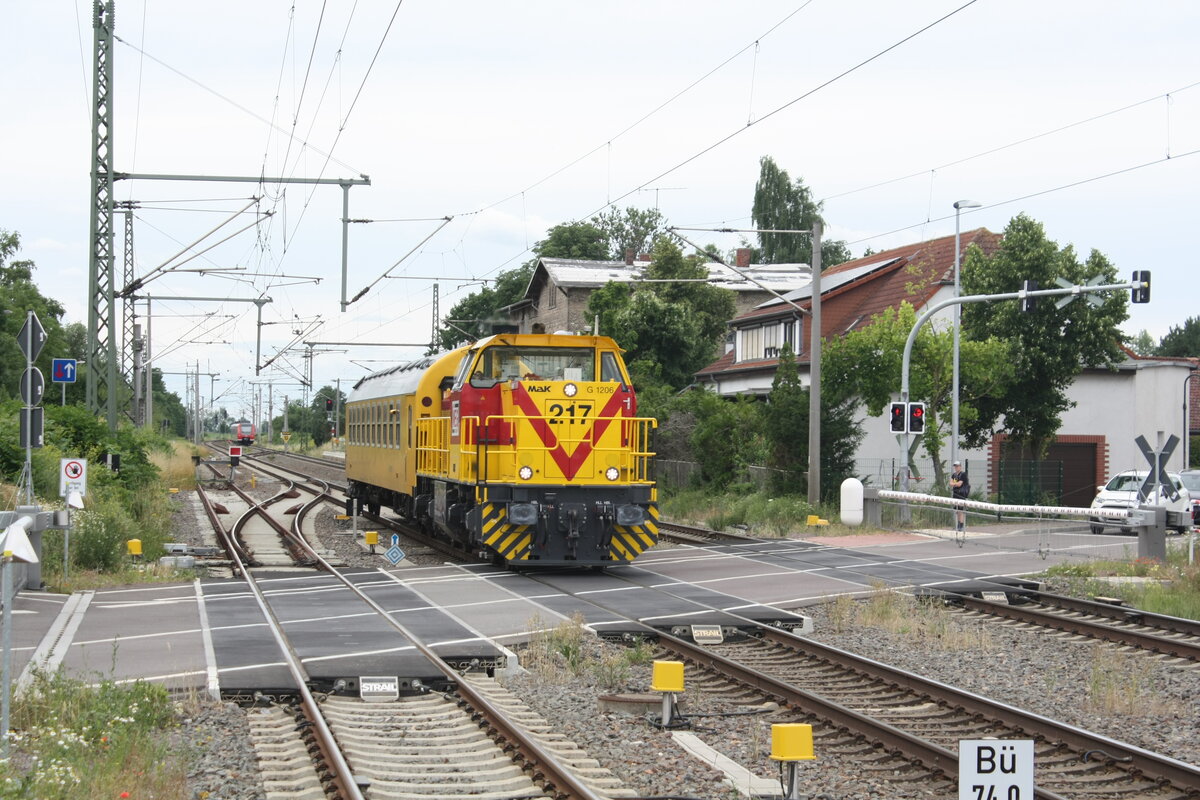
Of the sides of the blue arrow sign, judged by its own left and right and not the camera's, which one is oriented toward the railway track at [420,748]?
front

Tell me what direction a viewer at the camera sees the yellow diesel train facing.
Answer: facing the viewer and to the right of the viewer

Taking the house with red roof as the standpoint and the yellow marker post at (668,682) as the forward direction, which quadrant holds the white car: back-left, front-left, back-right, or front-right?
front-left

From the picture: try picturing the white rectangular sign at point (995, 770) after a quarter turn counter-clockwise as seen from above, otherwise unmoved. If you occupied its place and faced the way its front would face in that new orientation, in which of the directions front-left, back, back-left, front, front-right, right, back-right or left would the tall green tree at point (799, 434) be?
left

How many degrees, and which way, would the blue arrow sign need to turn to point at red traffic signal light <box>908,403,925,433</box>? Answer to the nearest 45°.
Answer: approximately 90° to its left

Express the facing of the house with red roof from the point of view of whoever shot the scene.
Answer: facing the viewer and to the left of the viewer

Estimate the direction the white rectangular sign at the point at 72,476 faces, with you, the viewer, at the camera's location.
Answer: facing the viewer

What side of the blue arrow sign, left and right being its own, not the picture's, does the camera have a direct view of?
front

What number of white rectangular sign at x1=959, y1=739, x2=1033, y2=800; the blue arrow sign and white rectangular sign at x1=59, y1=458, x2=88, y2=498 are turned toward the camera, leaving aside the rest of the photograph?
3

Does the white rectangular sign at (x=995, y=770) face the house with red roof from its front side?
no

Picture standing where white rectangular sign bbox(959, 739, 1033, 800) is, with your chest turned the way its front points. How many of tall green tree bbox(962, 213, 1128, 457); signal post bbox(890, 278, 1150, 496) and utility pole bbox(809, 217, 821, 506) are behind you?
3

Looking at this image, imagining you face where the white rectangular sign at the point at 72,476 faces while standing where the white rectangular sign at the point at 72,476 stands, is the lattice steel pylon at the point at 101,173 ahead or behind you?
behind

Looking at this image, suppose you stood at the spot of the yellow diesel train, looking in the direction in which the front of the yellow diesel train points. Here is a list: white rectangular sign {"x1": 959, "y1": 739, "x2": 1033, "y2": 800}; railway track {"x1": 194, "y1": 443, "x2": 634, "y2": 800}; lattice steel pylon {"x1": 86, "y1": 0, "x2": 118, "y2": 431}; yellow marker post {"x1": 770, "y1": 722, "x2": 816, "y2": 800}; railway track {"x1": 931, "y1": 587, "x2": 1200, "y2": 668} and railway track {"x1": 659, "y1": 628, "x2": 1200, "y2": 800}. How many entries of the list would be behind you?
1

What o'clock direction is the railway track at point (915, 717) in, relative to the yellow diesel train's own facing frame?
The railway track is roughly at 1 o'clock from the yellow diesel train.
